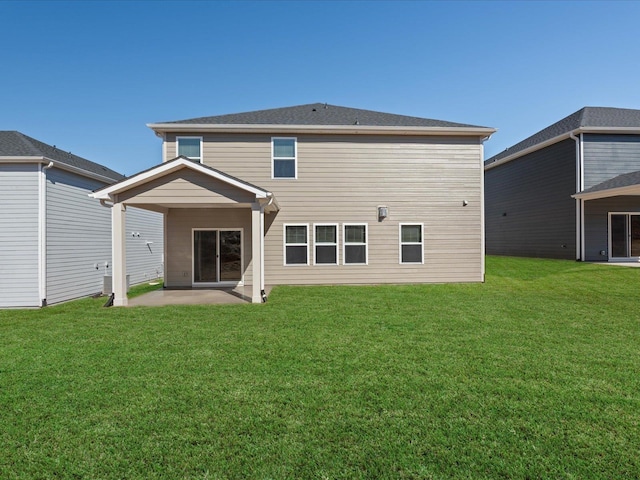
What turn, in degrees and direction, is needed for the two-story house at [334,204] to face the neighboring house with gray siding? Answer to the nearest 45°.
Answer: approximately 90° to its right

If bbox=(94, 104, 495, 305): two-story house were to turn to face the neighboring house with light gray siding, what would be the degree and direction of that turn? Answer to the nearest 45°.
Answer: approximately 90° to its left

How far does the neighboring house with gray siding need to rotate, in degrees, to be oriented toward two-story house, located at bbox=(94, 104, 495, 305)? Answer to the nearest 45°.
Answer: approximately 90° to its left

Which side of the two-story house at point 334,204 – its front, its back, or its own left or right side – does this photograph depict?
back

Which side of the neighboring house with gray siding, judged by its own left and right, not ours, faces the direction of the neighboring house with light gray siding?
left

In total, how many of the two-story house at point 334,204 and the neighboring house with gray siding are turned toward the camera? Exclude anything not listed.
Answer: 0

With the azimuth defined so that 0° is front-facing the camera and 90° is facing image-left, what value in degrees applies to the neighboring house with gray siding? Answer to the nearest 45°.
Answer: approximately 135°
